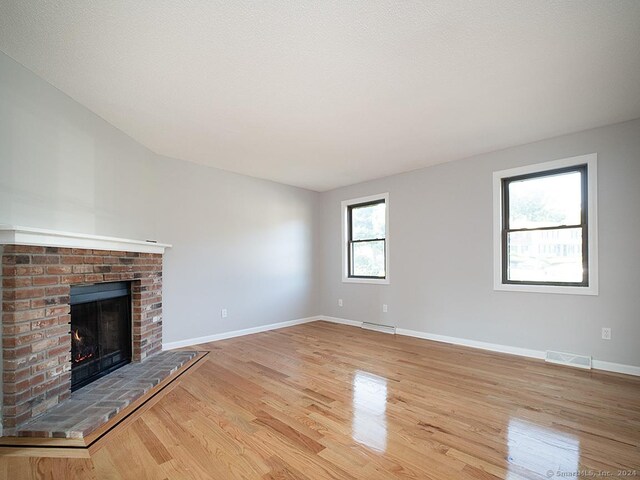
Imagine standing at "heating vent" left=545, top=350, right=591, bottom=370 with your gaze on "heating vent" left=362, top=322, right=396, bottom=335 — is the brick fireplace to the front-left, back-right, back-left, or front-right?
front-left

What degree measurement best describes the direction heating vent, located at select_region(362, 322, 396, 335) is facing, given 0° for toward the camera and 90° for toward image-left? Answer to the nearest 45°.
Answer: approximately 45°

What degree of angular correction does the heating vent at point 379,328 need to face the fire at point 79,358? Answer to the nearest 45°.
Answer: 0° — it already faces it

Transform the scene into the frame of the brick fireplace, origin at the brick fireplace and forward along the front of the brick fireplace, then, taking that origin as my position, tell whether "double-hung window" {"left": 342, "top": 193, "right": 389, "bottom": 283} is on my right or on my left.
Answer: on my left

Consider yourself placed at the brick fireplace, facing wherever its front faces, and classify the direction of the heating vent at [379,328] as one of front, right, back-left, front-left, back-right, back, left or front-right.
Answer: front-left

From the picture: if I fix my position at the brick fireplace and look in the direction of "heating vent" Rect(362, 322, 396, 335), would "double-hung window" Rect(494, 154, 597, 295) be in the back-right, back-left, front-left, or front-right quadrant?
front-right

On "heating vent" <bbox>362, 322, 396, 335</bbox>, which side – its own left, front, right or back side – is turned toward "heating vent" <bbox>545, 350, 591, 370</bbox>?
left

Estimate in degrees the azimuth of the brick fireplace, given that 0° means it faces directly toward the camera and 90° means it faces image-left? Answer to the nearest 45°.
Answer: approximately 315°

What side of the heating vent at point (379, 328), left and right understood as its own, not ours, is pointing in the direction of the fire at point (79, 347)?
front

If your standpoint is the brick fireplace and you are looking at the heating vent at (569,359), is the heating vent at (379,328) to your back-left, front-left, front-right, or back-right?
front-left

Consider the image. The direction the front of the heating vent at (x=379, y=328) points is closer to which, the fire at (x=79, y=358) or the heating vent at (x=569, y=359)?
the fire

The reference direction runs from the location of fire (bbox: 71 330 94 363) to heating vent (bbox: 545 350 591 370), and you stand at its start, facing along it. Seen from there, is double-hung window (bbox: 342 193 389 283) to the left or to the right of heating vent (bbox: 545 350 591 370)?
left

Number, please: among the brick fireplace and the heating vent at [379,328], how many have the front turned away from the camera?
0
